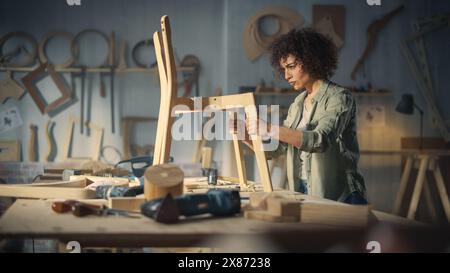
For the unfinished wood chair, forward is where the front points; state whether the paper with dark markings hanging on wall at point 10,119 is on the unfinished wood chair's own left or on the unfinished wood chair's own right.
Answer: on the unfinished wood chair's own left

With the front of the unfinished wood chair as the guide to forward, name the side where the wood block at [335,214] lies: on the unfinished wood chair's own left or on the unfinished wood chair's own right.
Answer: on the unfinished wood chair's own right

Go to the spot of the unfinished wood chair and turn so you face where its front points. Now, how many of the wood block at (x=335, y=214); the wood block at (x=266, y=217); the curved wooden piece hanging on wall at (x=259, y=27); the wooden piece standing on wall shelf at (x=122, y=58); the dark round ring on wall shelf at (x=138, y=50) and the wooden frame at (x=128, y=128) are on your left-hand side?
4

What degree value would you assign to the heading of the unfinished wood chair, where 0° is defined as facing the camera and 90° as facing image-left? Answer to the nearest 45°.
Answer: approximately 270°

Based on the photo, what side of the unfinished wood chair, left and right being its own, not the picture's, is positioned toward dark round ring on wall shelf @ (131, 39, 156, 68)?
left

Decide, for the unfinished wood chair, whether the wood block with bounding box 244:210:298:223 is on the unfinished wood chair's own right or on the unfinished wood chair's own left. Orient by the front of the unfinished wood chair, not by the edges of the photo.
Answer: on the unfinished wood chair's own right

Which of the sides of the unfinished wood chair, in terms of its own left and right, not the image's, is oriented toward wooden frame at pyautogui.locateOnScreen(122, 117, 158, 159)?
left

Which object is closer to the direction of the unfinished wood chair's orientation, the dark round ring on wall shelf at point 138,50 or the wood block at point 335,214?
the wood block

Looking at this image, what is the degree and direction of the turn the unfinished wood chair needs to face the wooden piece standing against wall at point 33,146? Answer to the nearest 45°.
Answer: approximately 135° to its left

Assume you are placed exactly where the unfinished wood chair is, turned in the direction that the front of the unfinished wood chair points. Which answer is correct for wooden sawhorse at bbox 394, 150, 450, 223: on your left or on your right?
on your left

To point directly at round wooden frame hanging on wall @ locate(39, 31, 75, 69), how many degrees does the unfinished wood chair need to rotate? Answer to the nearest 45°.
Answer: approximately 135° to its left

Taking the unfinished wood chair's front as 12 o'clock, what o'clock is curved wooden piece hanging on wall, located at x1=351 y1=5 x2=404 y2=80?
The curved wooden piece hanging on wall is roughly at 10 o'clock from the unfinished wood chair.

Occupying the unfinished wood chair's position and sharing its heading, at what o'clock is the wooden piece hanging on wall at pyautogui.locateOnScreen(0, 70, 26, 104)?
The wooden piece hanging on wall is roughly at 8 o'clock from the unfinished wood chair.
